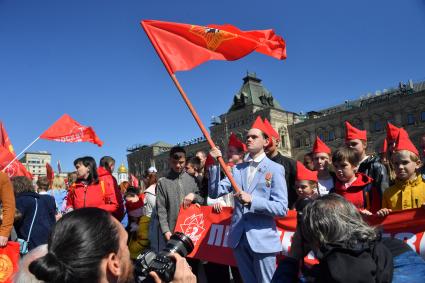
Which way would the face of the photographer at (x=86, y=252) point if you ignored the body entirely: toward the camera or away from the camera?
away from the camera

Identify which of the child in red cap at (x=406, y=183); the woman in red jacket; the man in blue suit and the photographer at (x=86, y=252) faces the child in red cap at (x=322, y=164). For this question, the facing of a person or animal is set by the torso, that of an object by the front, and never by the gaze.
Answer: the photographer

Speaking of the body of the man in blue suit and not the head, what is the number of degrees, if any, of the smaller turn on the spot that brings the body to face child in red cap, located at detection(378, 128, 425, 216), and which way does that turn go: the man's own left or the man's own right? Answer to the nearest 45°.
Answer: approximately 135° to the man's own left

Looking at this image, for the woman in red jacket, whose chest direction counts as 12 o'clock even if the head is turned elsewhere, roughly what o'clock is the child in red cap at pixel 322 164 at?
The child in red cap is roughly at 8 o'clock from the woman in red jacket.

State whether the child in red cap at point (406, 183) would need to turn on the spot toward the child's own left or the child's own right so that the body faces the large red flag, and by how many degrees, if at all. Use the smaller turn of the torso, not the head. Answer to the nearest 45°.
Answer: approximately 45° to the child's own right
